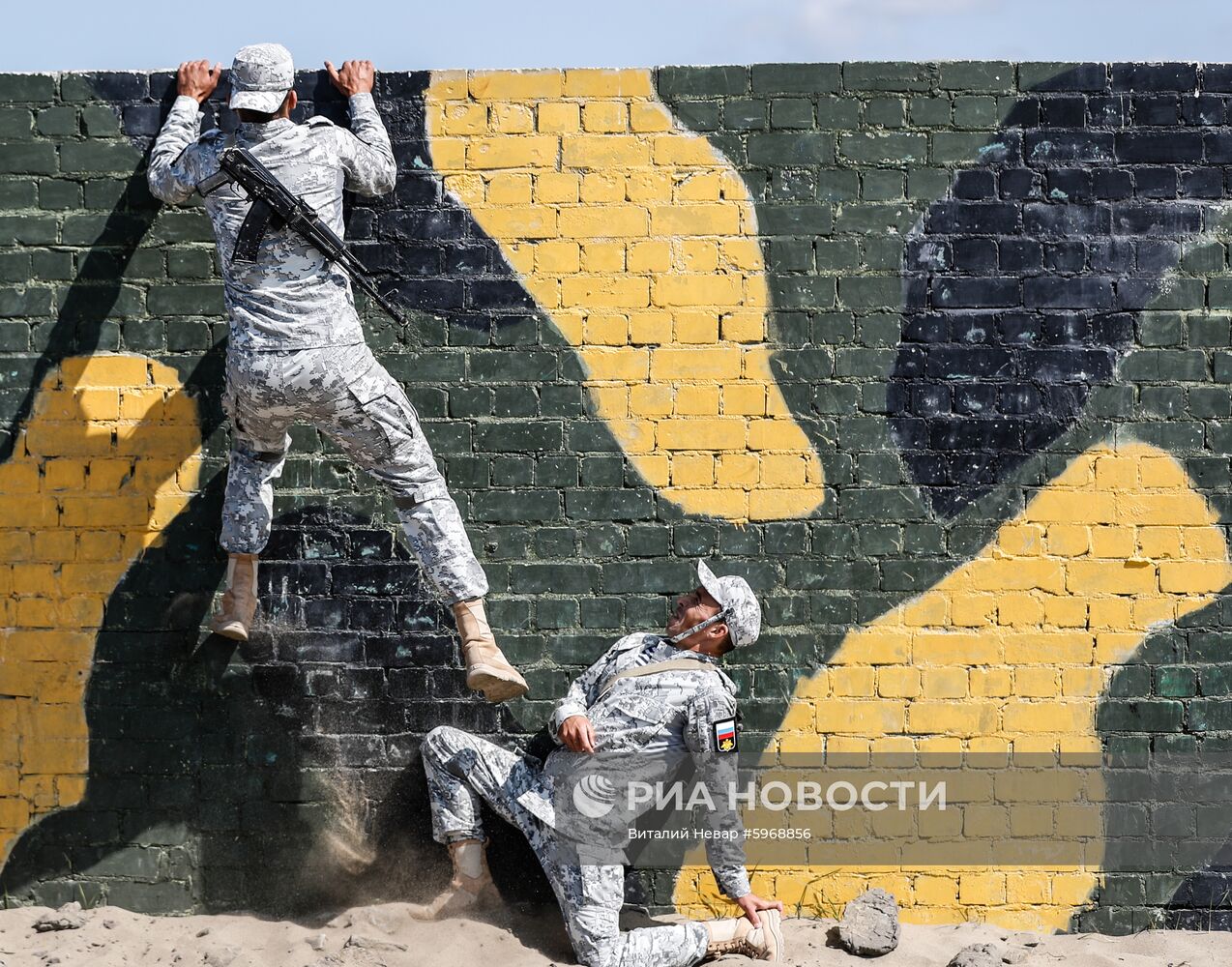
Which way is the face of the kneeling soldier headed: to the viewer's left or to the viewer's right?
to the viewer's left
